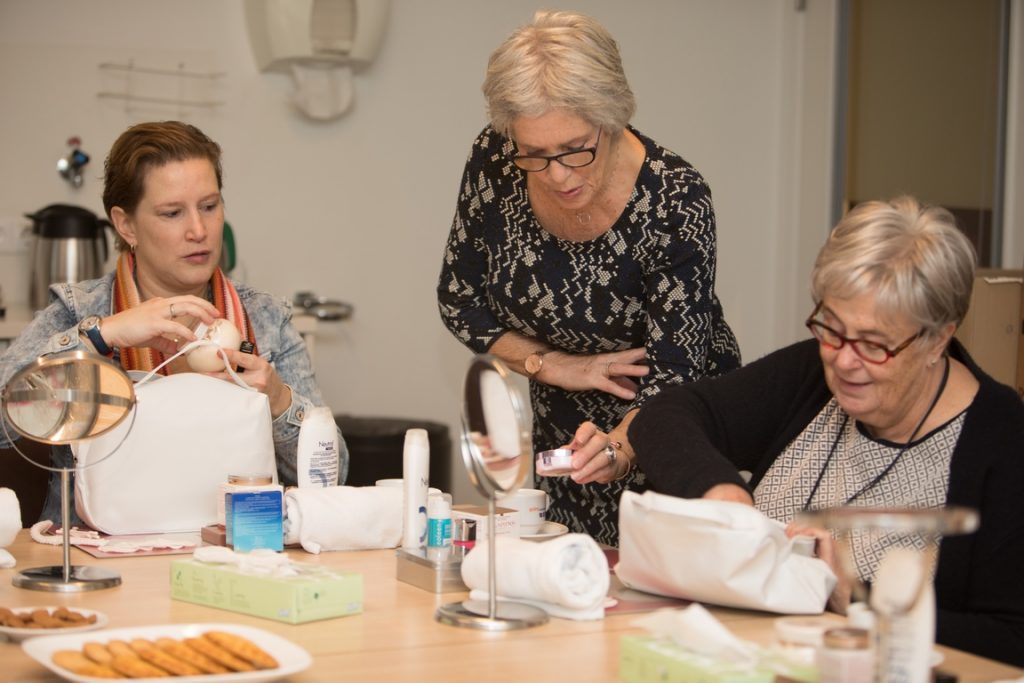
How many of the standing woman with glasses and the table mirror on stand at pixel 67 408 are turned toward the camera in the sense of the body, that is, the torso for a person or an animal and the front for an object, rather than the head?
2

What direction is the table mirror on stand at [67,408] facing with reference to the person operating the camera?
facing the viewer

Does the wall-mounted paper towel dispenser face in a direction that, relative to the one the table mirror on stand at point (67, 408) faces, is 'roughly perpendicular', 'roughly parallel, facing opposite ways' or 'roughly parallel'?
roughly parallel

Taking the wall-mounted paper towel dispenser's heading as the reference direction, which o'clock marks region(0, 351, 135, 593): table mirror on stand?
The table mirror on stand is roughly at 12 o'clock from the wall-mounted paper towel dispenser.

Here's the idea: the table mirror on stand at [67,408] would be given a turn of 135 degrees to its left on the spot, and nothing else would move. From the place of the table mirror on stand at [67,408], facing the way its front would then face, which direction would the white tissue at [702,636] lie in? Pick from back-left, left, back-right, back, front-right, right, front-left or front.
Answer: right

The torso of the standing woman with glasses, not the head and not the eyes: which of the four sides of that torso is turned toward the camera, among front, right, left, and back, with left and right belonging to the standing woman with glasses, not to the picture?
front

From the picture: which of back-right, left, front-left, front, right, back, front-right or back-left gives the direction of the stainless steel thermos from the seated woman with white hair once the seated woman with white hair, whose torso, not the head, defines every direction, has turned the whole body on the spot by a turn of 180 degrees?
left

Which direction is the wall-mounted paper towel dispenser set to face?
toward the camera

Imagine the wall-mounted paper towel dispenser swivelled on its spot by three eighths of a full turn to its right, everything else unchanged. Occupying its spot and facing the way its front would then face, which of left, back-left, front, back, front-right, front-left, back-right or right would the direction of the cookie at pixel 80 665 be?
back-left

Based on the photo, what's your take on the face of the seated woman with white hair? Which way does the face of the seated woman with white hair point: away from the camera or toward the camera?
toward the camera

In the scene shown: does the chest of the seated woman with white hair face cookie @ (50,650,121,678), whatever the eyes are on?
yes

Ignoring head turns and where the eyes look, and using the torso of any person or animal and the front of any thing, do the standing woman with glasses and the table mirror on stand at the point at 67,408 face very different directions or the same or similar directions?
same or similar directions

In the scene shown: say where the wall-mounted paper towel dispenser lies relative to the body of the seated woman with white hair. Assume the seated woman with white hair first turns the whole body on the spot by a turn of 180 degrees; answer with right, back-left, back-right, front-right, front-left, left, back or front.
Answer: left

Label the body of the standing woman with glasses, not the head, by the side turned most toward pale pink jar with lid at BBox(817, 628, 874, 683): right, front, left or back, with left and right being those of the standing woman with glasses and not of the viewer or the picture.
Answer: front
